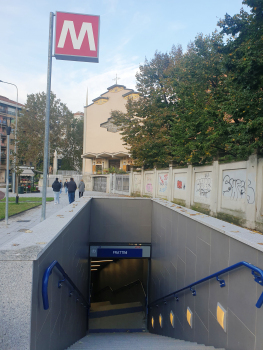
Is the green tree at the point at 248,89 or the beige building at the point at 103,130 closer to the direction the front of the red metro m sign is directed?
the green tree

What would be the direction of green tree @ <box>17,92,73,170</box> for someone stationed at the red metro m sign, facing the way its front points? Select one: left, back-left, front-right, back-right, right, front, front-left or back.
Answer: back
